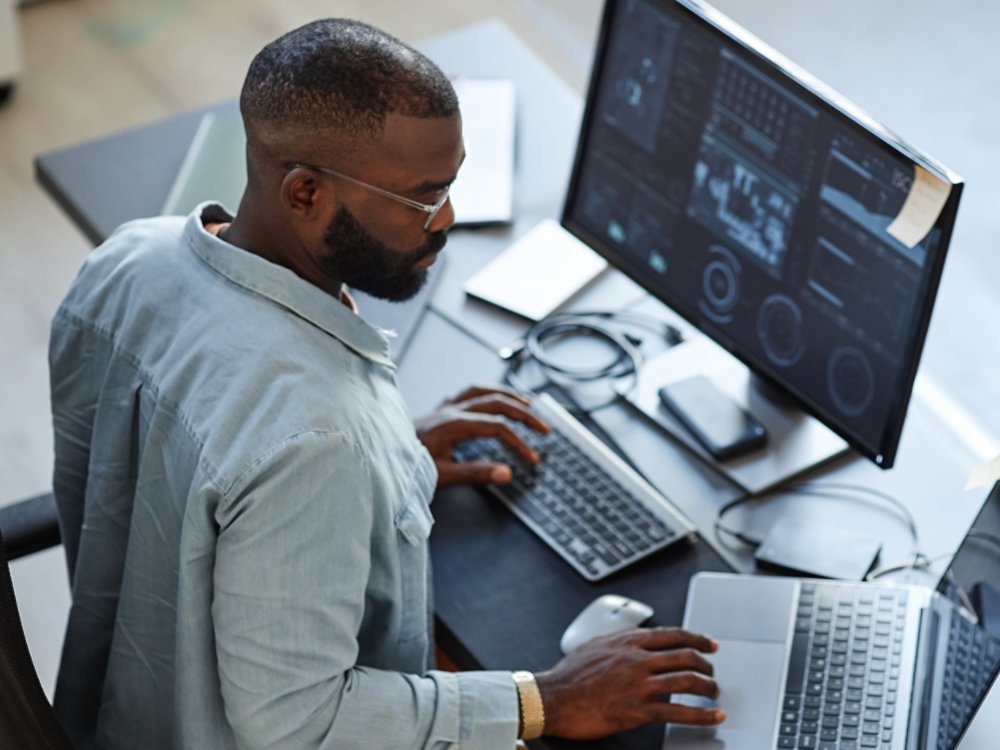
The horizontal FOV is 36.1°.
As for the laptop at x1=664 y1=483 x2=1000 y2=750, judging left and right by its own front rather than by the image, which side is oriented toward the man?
front

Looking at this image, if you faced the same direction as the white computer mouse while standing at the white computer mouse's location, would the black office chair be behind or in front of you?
behind

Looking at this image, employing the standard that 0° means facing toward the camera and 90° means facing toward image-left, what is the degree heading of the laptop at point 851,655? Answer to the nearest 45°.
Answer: approximately 90°

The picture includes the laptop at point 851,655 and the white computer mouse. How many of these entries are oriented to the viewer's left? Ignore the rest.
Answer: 1

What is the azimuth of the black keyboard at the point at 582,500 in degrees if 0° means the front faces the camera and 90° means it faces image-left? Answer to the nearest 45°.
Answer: approximately 45°

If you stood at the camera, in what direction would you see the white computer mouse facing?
facing away from the viewer and to the right of the viewer

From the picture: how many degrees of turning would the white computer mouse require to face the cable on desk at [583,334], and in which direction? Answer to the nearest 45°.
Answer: approximately 45° to its left
